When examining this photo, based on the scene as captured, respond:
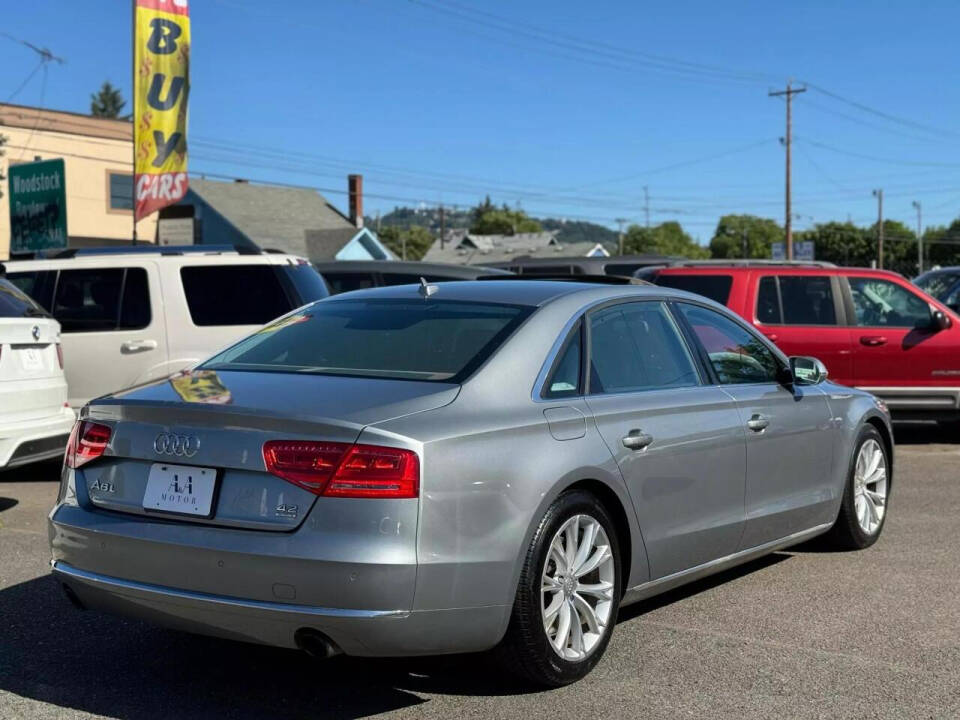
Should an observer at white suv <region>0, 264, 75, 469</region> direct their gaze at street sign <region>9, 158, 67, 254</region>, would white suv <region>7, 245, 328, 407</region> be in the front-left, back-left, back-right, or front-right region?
front-right

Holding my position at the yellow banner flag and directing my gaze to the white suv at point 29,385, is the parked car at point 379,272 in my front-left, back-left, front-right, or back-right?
front-left

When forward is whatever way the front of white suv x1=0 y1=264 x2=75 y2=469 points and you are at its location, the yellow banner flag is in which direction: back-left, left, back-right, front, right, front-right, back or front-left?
front-right

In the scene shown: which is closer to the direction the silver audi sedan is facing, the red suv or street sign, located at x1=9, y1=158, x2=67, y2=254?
the red suv

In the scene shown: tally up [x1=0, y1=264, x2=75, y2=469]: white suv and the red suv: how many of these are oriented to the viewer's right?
1

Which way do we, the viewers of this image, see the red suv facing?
facing to the right of the viewer

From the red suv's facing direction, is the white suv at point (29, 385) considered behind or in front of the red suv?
behind

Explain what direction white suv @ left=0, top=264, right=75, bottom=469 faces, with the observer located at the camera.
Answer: facing away from the viewer and to the left of the viewer

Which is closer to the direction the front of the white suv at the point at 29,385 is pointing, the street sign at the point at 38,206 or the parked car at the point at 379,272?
the street sign

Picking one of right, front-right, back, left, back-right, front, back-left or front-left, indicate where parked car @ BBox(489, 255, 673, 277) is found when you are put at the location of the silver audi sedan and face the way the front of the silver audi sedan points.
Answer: front-left

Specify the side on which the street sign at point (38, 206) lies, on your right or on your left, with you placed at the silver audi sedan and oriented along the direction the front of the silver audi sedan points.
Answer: on your left

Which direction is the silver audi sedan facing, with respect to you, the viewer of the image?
facing away from the viewer and to the right of the viewer

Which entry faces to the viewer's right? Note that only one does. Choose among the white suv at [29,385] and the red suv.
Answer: the red suv

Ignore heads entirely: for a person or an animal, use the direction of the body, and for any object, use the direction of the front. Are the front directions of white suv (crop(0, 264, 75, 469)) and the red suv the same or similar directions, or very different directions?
very different directions

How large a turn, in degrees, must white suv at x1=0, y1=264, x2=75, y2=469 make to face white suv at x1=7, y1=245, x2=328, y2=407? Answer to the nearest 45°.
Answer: approximately 90° to its right
